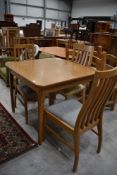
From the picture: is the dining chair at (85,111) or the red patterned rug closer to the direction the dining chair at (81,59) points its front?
the red patterned rug

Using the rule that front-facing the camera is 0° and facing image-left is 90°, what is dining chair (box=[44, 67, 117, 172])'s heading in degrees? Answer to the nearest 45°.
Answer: approximately 135°

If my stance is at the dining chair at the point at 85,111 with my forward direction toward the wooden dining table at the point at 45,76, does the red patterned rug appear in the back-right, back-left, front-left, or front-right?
front-left

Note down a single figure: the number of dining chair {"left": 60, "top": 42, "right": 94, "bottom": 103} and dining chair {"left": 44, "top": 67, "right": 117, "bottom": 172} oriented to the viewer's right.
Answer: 0

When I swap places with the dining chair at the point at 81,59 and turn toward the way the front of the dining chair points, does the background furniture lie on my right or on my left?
on my right

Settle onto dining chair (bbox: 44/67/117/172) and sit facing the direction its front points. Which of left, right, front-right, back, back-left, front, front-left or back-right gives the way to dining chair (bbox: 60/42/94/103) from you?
front-right

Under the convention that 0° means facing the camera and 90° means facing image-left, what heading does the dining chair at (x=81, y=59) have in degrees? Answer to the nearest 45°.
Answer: approximately 45°

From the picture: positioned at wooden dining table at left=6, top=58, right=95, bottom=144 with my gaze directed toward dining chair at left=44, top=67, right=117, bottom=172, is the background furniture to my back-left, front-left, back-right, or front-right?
back-left
